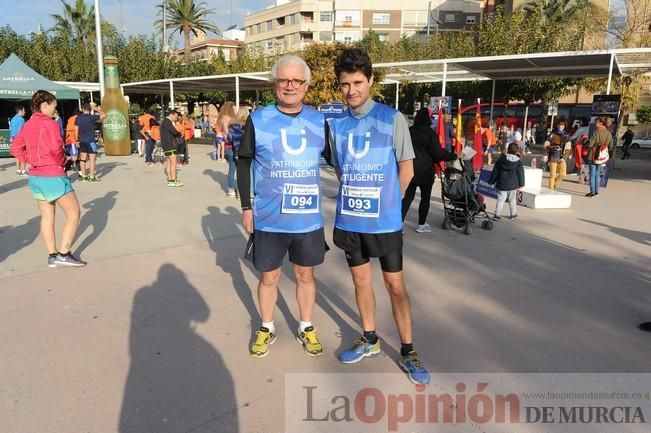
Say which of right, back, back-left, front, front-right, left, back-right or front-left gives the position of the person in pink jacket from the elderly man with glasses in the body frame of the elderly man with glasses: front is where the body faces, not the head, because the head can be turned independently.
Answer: back-right

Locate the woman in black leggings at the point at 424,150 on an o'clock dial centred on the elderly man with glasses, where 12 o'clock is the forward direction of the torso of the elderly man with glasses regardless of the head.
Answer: The woman in black leggings is roughly at 7 o'clock from the elderly man with glasses.

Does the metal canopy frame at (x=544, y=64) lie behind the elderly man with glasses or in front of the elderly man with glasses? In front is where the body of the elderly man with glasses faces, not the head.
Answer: behind

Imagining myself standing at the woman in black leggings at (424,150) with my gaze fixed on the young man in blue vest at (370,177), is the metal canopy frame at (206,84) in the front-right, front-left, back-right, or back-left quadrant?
back-right

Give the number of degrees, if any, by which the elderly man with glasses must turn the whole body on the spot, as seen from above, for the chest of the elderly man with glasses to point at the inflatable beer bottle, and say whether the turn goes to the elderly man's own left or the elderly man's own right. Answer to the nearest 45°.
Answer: approximately 180°

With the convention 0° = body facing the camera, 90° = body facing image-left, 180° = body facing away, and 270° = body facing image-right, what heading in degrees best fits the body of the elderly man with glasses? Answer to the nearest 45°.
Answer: approximately 0°

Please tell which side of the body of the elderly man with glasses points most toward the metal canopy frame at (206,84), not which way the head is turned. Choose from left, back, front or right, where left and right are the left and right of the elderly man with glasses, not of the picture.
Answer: back
